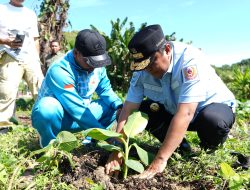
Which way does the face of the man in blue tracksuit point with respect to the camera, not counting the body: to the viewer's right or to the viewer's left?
to the viewer's right

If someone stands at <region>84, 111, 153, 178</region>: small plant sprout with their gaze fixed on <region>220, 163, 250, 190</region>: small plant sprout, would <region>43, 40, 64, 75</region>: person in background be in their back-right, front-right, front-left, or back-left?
back-left

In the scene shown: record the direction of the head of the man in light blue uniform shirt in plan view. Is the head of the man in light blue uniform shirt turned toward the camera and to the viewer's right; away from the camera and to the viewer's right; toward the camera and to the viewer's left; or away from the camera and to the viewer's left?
toward the camera and to the viewer's left

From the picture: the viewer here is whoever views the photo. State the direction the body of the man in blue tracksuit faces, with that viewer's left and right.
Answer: facing the viewer and to the right of the viewer

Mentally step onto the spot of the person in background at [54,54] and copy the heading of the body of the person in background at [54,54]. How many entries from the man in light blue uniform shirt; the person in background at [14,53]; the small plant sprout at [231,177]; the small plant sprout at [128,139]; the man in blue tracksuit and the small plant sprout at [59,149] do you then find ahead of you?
6

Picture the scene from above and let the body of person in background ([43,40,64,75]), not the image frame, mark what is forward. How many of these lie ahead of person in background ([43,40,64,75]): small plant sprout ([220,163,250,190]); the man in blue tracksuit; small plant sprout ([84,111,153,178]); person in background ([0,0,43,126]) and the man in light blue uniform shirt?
5

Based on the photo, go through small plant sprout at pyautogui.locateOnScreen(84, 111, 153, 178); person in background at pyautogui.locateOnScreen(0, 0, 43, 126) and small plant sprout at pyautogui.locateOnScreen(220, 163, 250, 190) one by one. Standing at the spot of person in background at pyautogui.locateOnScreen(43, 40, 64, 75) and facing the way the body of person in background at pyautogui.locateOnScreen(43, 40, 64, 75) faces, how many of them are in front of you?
3

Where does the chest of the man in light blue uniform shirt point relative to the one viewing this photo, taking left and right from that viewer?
facing the viewer and to the left of the viewer

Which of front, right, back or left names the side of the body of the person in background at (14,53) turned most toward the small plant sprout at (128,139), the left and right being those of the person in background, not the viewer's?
front

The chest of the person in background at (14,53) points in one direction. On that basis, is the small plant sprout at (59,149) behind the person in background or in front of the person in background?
in front

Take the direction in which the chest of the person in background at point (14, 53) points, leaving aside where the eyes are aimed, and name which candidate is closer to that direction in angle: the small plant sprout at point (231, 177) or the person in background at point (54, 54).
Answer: the small plant sprout

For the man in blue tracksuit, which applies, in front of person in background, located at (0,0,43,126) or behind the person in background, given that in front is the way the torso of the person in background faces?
in front

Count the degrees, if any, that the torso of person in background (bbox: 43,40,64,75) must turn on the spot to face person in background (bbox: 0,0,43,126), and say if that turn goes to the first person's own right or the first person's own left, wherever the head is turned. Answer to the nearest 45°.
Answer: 0° — they already face them
